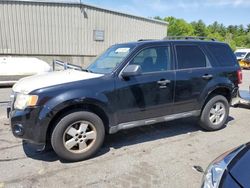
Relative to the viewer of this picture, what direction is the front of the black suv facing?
facing the viewer and to the left of the viewer
